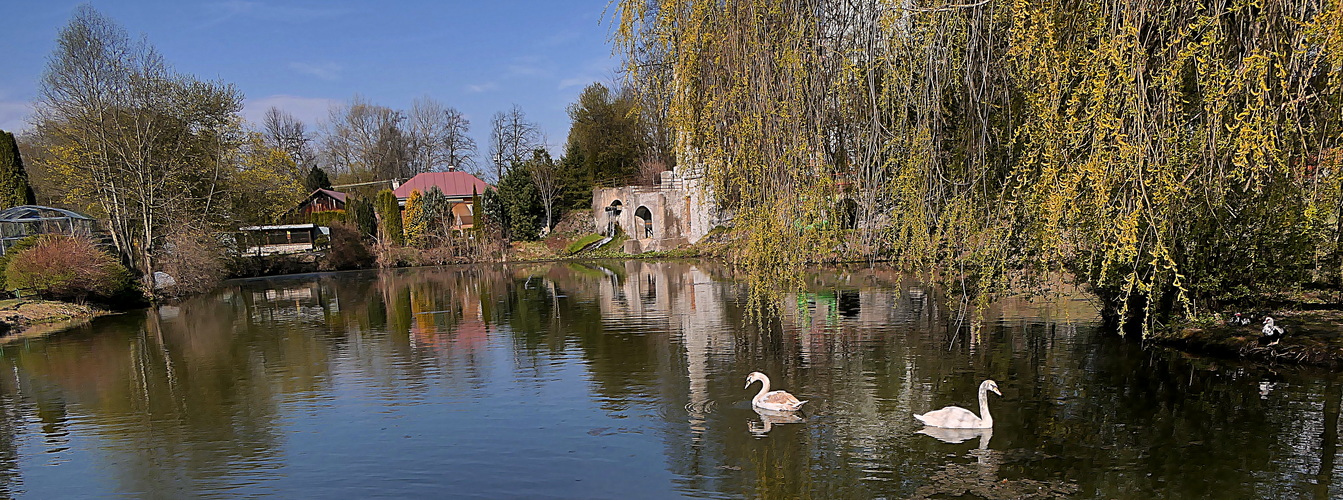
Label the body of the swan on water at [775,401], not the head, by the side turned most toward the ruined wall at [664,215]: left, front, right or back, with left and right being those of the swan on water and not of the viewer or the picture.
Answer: right

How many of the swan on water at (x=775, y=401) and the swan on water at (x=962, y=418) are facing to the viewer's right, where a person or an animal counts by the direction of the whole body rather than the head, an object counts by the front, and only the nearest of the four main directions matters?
1

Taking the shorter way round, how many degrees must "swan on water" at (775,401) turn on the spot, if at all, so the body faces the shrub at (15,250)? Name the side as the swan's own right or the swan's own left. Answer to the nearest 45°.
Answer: approximately 45° to the swan's own right

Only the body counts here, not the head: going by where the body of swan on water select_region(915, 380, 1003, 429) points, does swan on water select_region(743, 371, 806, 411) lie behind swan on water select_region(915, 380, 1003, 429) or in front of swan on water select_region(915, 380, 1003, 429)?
behind

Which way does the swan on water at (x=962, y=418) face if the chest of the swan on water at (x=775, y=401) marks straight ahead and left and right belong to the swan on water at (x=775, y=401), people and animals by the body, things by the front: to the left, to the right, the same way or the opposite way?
the opposite way

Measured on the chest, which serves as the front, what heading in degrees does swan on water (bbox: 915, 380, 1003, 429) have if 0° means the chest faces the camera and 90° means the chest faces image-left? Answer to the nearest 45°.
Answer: approximately 270°

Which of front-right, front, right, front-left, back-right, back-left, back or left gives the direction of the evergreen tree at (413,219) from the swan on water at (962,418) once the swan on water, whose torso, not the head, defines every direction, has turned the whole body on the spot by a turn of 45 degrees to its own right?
back

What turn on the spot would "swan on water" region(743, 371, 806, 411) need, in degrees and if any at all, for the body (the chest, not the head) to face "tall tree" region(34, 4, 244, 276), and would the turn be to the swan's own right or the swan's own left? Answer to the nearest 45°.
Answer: approximately 45° to the swan's own right

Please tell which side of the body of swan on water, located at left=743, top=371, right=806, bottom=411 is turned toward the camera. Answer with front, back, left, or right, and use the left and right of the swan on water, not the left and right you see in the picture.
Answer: left

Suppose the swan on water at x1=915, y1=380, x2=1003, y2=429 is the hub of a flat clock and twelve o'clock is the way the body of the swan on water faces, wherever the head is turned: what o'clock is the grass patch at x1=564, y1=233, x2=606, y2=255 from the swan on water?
The grass patch is roughly at 8 o'clock from the swan on water.

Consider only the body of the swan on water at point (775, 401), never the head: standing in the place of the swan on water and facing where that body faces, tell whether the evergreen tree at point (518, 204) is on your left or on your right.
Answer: on your right

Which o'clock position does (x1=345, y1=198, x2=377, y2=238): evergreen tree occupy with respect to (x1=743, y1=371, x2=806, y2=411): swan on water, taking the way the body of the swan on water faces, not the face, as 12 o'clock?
The evergreen tree is roughly at 2 o'clock from the swan on water.

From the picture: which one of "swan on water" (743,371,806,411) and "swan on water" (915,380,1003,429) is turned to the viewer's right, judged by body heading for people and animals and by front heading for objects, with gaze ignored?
"swan on water" (915,380,1003,429)
